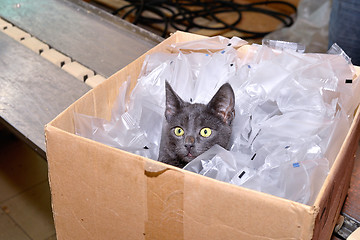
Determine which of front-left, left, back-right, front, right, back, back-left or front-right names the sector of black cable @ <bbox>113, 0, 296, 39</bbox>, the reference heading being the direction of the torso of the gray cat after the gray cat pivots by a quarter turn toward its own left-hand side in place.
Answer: left

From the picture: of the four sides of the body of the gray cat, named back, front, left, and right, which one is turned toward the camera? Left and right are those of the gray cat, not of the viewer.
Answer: front

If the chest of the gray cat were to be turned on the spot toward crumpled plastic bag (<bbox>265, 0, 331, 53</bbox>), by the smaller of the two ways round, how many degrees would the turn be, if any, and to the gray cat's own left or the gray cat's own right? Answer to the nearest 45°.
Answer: approximately 180°
